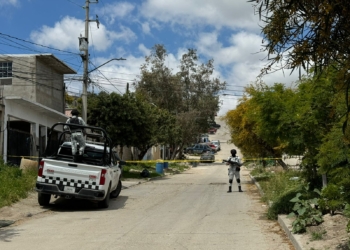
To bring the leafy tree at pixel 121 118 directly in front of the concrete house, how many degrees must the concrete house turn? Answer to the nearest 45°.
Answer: approximately 45° to its left

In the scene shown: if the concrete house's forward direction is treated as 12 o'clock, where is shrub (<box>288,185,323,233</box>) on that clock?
The shrub is roughly at 1 o'clock from the concrete house.

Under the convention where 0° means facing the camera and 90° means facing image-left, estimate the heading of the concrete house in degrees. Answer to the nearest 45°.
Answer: approximately 315°
